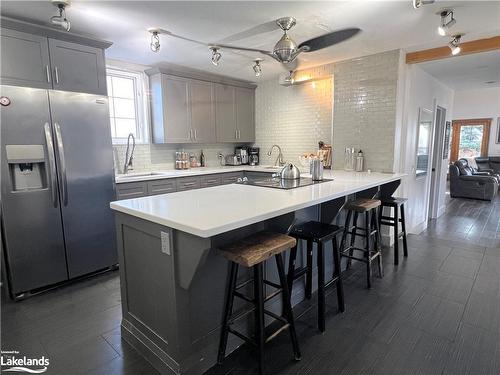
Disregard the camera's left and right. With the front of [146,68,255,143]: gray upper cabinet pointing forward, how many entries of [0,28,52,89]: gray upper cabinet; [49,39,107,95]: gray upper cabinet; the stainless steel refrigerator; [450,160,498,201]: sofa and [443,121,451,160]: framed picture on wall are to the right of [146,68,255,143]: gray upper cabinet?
3

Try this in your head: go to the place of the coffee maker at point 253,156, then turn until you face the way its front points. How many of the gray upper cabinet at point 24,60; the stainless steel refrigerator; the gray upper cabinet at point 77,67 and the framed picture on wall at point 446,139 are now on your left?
1

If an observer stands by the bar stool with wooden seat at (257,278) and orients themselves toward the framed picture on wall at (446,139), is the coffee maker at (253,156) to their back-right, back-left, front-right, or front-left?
front-left

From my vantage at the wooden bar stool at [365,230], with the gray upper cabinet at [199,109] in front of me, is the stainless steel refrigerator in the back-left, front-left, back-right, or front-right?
front-left

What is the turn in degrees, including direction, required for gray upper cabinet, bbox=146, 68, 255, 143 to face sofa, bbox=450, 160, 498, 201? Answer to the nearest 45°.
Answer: approximately 45° to its left

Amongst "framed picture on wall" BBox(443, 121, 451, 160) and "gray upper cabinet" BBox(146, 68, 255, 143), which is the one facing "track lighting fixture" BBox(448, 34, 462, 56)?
the gray upper cabinet

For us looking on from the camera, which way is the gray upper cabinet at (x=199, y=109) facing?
facing the viewer and to the right of the viewer

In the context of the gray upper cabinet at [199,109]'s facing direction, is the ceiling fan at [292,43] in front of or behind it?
in front

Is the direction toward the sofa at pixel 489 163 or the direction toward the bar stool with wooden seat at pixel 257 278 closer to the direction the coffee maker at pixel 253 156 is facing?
the bar stool with wooden seat

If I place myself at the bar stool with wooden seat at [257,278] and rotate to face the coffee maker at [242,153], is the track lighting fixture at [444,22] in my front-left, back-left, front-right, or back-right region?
front-right

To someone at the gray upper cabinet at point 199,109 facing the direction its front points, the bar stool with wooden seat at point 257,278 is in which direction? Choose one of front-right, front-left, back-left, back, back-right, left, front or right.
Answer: front-right

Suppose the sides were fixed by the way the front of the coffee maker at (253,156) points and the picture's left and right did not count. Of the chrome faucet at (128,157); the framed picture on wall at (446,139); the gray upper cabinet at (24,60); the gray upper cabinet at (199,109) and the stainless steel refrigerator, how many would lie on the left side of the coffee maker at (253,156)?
1

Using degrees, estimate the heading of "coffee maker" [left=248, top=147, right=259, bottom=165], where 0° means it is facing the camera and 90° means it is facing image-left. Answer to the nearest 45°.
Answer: approximately 0°

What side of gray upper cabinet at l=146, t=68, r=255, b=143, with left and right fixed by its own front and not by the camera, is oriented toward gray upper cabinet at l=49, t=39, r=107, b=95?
right

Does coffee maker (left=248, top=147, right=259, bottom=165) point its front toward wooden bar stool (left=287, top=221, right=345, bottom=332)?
yes

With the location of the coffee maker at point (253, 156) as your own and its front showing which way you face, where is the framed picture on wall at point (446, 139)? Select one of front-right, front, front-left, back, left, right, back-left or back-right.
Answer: left
